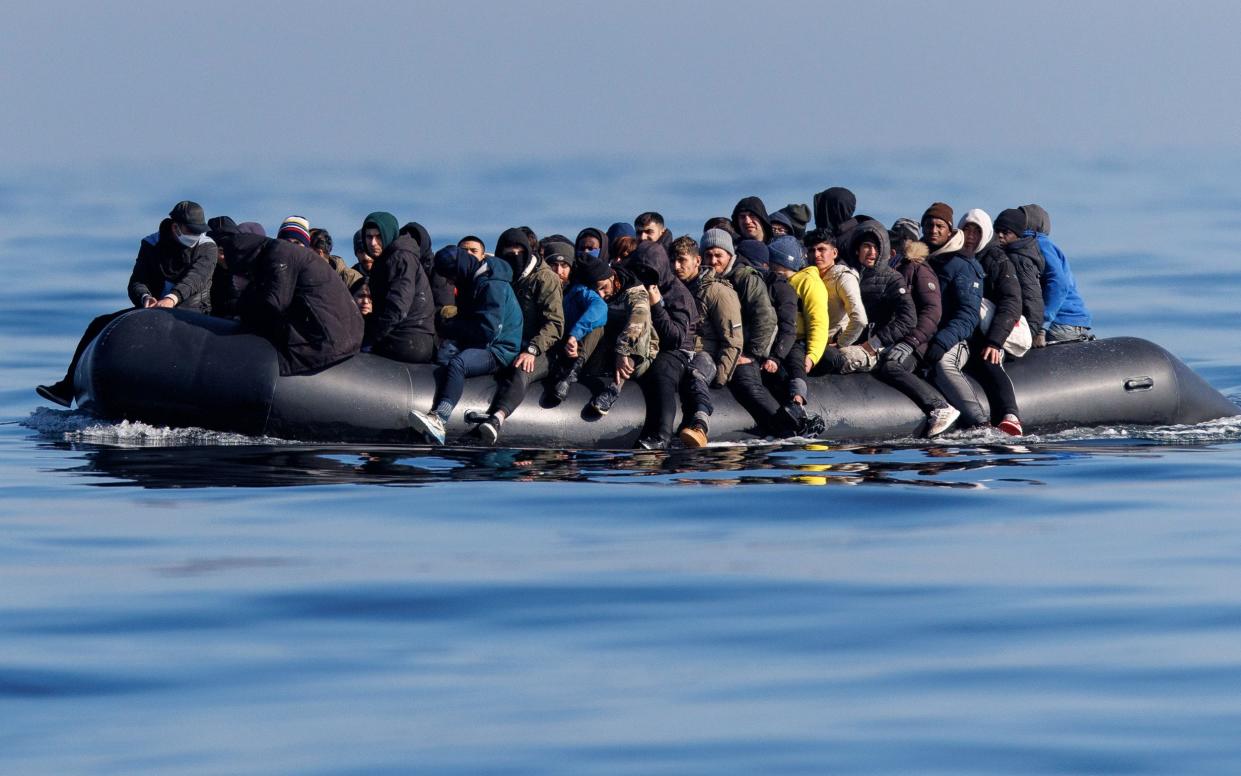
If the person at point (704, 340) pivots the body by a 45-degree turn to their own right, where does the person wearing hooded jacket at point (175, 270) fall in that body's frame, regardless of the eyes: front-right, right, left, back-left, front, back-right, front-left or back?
front

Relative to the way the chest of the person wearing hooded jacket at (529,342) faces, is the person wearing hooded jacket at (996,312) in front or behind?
behind

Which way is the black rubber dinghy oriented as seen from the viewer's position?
to the viewer's left
